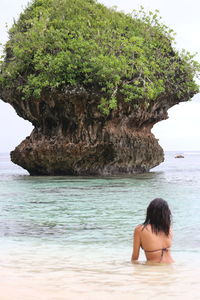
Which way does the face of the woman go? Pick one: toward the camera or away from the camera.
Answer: away from the camera

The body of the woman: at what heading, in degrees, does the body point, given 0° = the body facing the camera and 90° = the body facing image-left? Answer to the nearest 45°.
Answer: approximately 135°

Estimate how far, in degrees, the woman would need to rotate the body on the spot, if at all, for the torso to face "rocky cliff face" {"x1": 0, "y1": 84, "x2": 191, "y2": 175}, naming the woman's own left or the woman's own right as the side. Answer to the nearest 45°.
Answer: approximately 45° to the woman's own right
